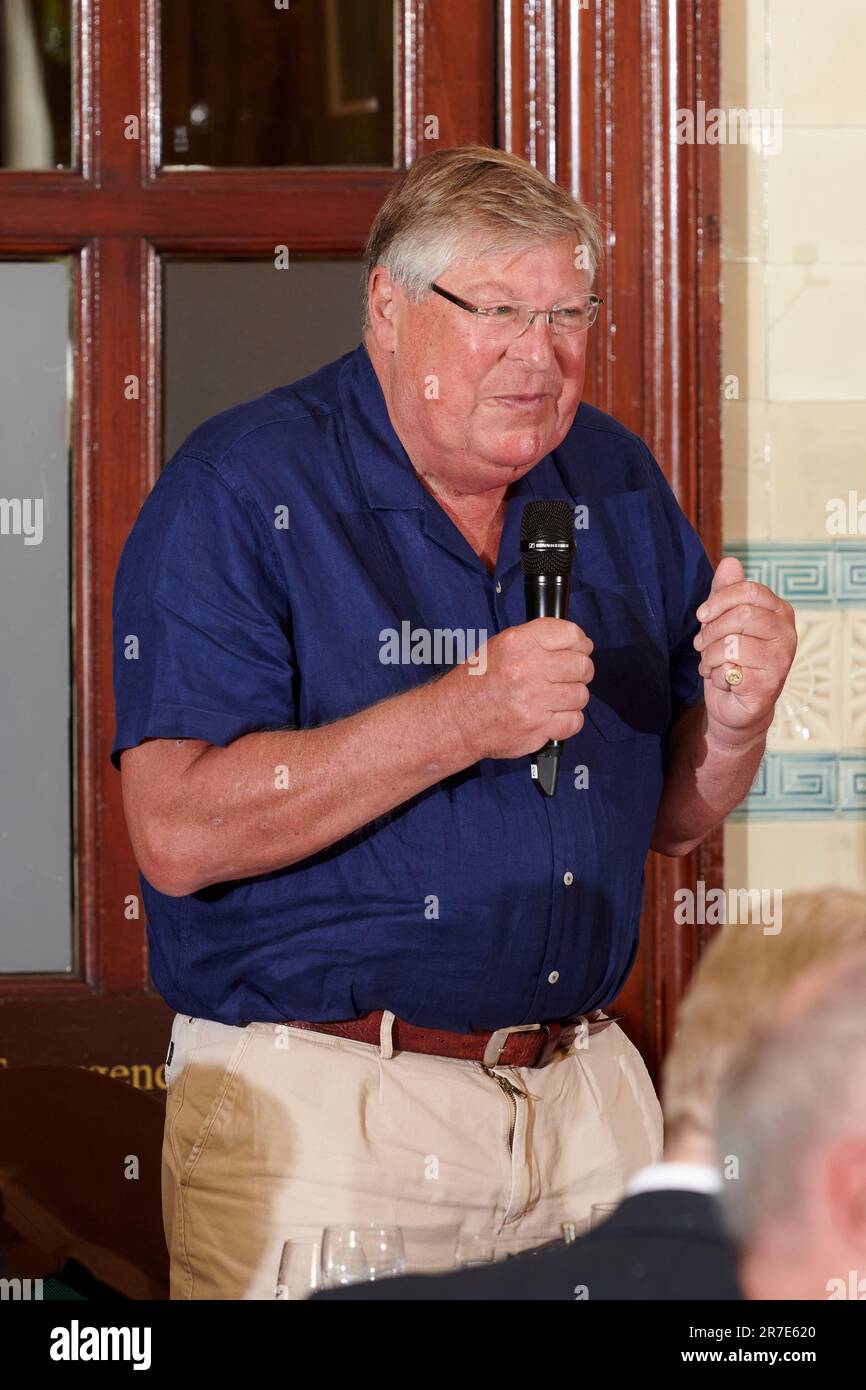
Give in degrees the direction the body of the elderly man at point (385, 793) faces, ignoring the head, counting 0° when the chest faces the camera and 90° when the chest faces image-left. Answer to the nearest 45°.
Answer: approximately 315°
